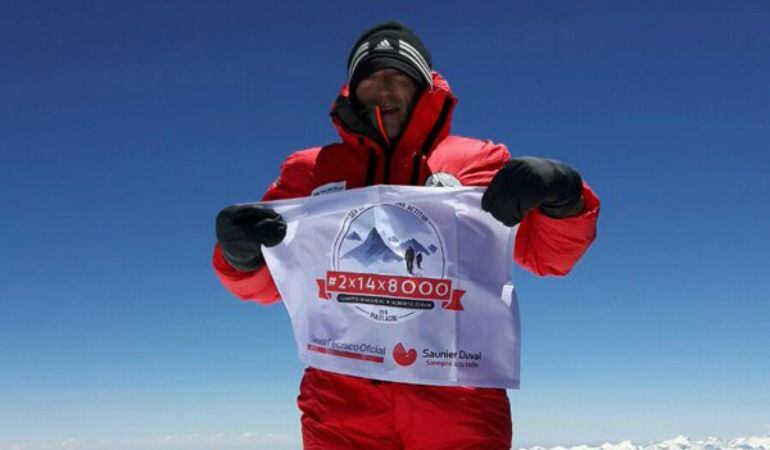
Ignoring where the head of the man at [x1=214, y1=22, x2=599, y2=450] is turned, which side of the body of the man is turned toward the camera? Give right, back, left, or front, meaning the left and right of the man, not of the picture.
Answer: front
